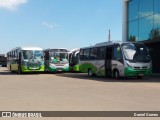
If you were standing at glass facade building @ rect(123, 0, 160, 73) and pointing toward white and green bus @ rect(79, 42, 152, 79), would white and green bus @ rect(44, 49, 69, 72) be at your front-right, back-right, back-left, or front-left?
front-right

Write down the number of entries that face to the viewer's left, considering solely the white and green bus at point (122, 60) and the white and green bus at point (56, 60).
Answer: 0

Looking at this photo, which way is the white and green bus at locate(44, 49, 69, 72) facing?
toward the camera

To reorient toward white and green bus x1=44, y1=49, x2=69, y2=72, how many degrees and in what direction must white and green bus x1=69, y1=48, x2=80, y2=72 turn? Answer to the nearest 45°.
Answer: approximately 90° to its right

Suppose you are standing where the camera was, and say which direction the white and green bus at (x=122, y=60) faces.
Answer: facing the viewer and to the right of the viewer

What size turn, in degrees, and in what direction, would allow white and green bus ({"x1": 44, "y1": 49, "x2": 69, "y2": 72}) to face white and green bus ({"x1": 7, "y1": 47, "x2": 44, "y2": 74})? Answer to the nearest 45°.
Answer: approximately 90° to its right

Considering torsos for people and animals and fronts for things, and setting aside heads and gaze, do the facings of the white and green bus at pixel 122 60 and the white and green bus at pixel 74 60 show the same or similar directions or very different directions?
same or similar directions

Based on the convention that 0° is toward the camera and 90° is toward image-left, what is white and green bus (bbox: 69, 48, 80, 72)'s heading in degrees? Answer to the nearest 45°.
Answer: approximately 315°

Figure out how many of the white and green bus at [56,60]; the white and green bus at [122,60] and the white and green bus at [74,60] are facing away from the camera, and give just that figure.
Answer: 0

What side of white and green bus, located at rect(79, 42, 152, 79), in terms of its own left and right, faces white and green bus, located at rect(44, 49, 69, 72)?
back

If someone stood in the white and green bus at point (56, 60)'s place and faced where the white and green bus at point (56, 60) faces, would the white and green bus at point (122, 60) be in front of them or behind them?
in front

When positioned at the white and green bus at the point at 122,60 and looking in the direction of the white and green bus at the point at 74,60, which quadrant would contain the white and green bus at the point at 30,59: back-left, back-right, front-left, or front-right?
front-left
